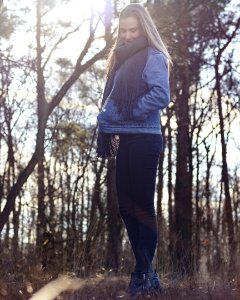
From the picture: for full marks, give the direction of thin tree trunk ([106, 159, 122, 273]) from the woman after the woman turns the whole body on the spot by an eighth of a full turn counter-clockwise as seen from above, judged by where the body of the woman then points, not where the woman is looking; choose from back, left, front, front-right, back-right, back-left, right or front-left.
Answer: back

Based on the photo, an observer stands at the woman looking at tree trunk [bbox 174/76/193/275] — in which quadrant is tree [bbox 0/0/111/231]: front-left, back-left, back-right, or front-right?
front-left

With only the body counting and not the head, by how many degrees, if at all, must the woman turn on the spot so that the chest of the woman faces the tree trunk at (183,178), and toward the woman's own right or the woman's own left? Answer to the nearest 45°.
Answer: approximately 135° to the woman's own right

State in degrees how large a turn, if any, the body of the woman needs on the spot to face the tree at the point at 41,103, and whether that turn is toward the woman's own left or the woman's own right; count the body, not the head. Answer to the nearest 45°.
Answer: approximately 135° to the woman's own right
